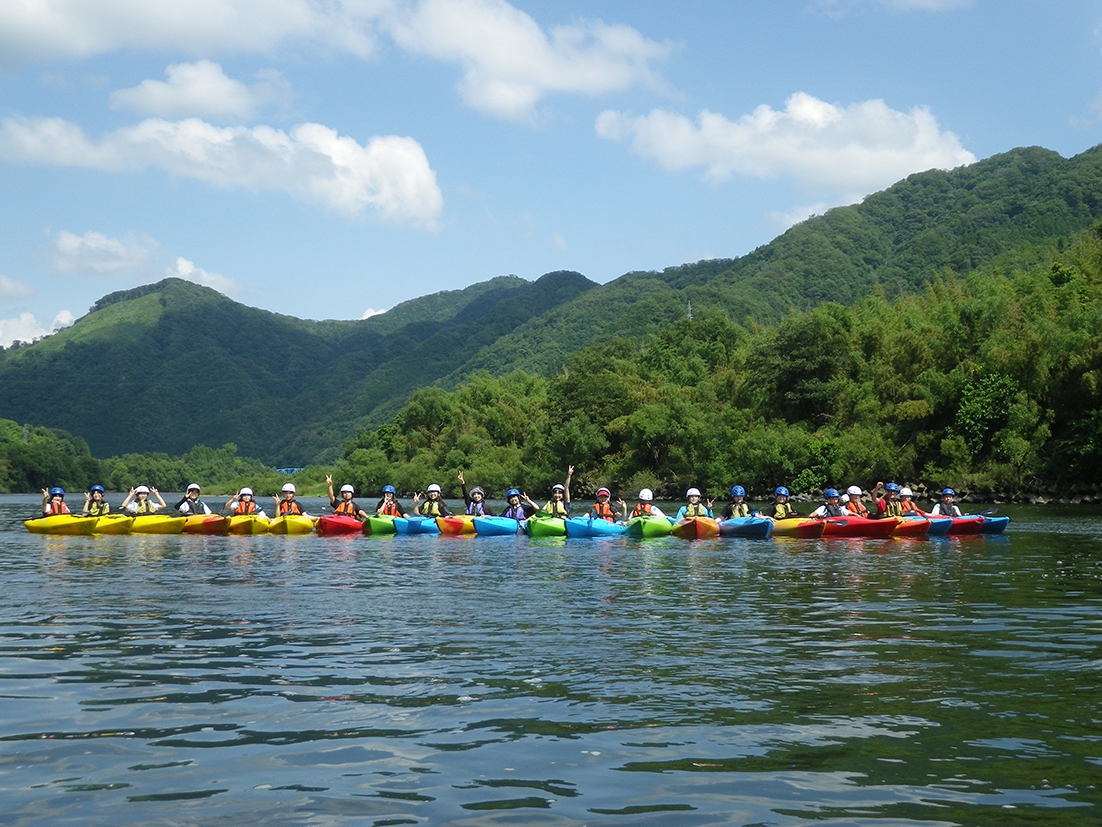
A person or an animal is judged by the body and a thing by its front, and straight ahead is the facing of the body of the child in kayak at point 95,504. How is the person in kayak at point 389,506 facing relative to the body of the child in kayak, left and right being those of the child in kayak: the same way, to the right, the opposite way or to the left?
the same way

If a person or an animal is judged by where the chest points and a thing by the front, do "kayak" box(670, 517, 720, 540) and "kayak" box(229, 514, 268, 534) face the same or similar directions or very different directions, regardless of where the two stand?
same or similar directions

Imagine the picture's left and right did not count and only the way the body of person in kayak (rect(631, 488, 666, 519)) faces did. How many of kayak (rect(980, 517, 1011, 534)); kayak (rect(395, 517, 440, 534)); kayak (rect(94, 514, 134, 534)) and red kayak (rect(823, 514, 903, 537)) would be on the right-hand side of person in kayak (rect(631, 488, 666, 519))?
2

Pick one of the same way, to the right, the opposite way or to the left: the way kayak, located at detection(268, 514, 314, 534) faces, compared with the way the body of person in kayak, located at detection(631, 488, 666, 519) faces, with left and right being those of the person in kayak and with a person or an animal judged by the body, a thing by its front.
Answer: the same way

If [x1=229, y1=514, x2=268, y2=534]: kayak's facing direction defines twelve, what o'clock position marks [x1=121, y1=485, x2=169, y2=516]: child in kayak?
The child in kayak is roughly at 4 o'clock from the kayak.

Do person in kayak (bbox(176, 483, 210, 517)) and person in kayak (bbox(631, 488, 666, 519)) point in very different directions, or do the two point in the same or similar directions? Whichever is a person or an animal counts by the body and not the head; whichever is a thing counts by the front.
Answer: same or similar directions

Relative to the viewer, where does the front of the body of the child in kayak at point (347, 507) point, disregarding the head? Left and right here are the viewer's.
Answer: facing the viewer

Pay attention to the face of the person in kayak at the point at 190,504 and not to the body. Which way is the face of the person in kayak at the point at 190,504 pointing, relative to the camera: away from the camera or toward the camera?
toward the camera

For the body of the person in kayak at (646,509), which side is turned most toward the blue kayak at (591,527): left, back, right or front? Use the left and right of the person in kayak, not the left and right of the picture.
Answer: right

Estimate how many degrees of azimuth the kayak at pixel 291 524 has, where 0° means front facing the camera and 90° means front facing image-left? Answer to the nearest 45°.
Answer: approximately 0°

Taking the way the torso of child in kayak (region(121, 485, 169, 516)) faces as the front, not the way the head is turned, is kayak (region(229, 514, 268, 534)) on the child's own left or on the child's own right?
on the child's own left

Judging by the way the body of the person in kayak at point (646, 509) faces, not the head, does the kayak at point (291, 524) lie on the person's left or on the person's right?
on the person's right

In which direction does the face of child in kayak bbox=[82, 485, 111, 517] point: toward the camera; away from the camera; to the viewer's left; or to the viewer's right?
toward the camera

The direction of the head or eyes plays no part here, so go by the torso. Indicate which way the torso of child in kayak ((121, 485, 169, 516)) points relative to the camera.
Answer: toward the camera

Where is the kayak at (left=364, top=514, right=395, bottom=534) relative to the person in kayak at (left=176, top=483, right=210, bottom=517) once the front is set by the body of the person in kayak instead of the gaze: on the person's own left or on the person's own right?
on the person's own left

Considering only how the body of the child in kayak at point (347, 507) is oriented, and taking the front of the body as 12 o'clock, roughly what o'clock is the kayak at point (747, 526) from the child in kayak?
The kayak is roughly at 10 o'clock from the child in kayak.
